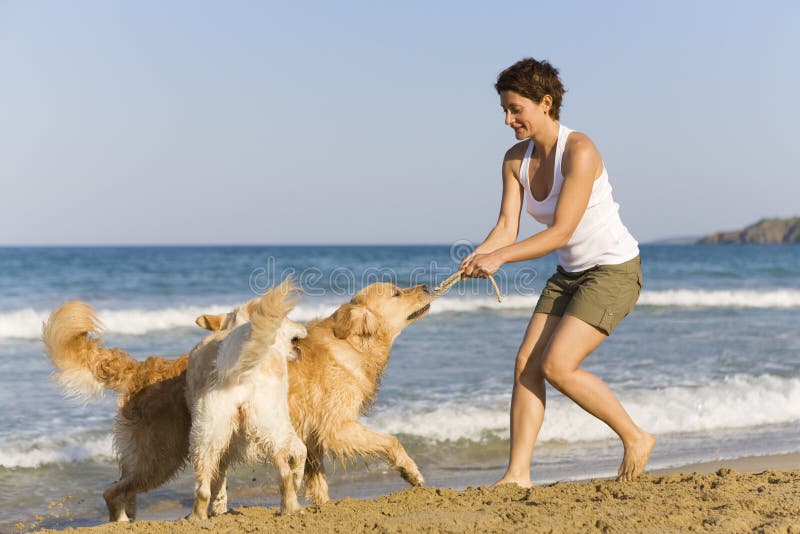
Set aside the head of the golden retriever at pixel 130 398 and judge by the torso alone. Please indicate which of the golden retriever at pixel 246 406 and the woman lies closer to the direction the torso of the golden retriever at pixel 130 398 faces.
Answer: the woman

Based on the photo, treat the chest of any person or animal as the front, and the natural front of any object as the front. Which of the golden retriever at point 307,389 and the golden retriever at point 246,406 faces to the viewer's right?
the golden retriever at point 307,389

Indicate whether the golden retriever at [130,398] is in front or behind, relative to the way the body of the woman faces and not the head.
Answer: in front

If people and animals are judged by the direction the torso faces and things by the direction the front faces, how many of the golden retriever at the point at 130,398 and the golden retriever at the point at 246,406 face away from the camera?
1

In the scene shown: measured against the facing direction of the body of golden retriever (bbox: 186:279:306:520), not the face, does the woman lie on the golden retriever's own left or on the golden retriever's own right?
on the golden retriever's own right

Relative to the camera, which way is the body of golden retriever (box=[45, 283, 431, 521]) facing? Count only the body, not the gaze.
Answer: to the viewer's right

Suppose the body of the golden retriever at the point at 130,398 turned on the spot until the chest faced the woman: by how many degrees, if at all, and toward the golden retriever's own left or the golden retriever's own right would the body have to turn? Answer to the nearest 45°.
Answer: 0° — it already faces them

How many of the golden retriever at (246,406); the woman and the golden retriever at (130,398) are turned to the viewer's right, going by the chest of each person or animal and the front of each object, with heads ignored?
1

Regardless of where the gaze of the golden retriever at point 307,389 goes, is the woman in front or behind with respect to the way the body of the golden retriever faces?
in front

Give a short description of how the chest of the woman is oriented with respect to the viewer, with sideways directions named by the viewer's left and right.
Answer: facing the viewer and to the left of the viewer

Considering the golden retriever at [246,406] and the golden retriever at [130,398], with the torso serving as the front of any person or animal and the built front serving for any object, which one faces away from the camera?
the golden retriever at [246,406]

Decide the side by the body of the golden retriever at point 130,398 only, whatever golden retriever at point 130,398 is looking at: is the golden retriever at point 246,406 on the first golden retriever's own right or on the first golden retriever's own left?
on the first golden retriever's own right

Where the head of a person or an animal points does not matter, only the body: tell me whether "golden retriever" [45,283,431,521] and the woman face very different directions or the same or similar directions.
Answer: very different directions

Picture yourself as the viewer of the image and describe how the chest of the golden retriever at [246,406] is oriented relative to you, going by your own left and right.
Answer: facing away from the viewer

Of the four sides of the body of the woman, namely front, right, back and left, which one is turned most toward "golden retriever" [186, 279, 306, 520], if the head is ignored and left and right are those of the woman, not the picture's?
front
